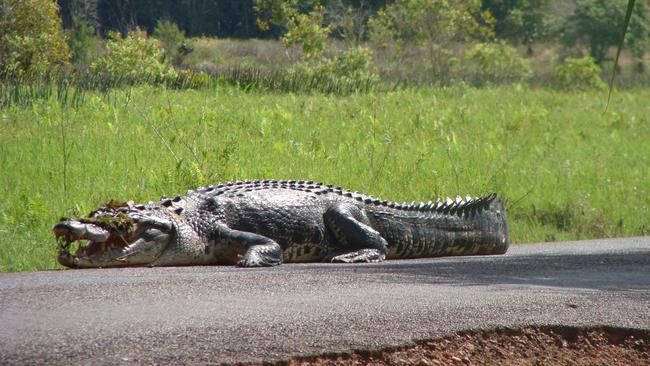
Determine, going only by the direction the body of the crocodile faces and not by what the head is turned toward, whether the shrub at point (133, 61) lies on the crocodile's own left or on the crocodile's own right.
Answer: on the crocodile's own right

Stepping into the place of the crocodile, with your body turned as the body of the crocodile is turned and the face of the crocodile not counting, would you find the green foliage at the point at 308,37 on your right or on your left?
on your right

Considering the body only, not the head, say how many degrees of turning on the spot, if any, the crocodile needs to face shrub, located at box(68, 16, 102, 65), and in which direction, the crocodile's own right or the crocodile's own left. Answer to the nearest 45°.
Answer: approximately 90° to the crocodile's own right

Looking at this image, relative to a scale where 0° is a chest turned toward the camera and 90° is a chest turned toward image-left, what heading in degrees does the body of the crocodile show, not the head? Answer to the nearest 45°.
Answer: approximately 90°

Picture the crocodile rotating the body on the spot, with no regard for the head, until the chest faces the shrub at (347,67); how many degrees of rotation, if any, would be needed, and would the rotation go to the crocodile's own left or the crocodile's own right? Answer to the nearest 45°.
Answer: approximately 90° to the crocodile's own right

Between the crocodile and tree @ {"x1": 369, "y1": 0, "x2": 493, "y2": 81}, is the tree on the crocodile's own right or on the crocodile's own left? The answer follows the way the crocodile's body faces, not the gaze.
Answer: on the crocodile's own right

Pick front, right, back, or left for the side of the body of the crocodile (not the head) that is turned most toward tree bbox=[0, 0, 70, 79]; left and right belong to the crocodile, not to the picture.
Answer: right

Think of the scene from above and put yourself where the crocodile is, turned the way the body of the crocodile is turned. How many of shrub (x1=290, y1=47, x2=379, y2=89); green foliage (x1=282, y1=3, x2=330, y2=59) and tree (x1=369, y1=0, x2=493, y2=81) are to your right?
3

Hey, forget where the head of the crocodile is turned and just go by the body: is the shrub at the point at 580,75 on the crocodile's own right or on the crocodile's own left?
on the crocodile's own right
